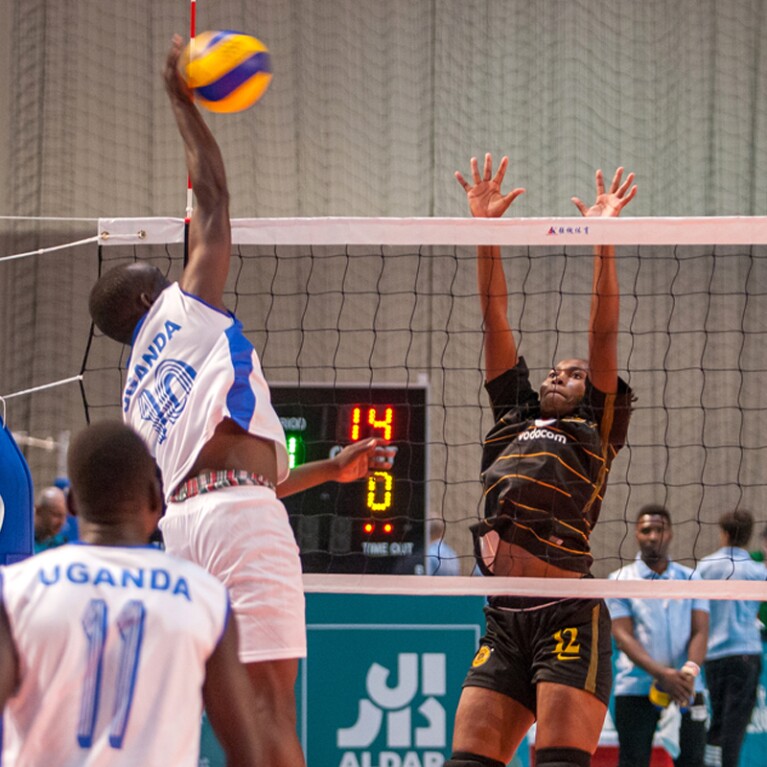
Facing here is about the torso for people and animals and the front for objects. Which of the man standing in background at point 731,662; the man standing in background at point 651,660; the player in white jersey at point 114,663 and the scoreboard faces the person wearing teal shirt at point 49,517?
the player in white jersey

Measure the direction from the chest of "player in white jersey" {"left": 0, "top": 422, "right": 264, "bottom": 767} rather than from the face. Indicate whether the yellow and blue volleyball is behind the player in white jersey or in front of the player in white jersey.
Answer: in front

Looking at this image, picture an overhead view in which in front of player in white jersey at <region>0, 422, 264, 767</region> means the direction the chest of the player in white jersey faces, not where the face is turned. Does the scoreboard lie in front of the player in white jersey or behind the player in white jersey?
in front

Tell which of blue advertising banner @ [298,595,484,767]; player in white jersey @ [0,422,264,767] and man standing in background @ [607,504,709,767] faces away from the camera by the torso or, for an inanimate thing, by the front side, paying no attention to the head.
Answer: the player in white jersey

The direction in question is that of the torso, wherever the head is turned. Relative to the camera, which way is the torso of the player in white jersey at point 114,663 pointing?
away from the camera

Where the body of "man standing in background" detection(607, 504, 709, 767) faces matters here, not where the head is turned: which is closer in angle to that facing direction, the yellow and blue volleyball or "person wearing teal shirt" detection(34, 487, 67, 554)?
the yellow and blue volleyball

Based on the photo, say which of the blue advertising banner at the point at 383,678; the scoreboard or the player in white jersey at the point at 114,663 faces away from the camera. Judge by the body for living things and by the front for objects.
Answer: the player in white jersey

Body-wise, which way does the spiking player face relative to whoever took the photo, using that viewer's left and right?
facing away from the viewer and to the right of the viewer

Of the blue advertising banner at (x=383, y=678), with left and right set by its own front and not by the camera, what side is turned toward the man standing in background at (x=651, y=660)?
left
